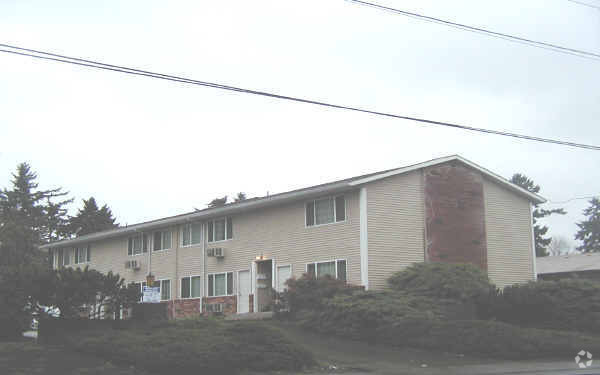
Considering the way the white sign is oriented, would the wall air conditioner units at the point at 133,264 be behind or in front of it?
behind

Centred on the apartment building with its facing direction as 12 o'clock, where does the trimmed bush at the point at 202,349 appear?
The trimmed bush is roughly at 11 o'clock from the apartment building.

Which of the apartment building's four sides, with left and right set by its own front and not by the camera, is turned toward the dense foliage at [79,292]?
front

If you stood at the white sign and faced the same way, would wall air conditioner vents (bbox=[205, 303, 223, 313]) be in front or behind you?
behind

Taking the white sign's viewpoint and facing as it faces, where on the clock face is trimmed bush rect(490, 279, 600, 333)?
The trimmed bush is roughly at 9 o'clock from the white sign.

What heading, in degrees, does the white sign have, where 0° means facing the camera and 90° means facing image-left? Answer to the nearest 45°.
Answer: approximately 0°

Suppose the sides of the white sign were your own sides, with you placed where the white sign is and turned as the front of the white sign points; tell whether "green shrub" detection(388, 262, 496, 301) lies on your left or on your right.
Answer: on your left

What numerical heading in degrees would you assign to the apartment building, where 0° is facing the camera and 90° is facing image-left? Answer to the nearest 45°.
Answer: approximately 45°

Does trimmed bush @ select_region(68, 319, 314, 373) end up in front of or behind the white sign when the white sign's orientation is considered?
in front

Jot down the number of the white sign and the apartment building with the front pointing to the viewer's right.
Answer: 0
